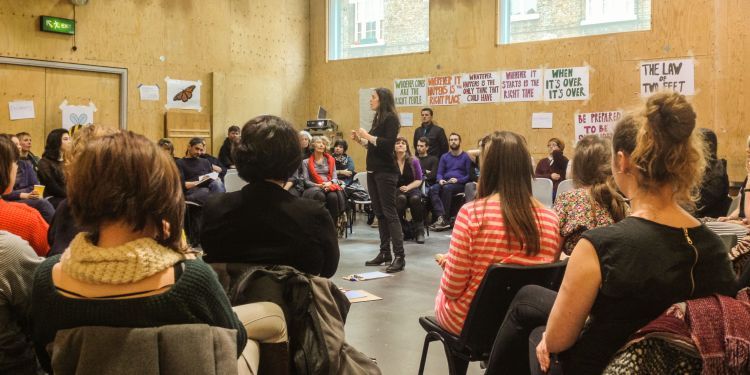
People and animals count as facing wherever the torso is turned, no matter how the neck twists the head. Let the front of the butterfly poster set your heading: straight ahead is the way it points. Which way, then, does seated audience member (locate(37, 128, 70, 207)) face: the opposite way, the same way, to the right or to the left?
to the left

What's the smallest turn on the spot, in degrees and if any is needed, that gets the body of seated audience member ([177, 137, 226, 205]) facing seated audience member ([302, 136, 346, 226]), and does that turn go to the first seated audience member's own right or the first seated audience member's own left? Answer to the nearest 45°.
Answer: approximately 45° to the first seated audience member's own left

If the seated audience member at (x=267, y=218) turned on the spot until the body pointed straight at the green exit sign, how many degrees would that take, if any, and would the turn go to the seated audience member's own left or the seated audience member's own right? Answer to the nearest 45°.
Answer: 0° — they already face it

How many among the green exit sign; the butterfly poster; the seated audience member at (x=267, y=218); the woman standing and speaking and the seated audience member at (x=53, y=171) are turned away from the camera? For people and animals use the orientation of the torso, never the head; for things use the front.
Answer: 1

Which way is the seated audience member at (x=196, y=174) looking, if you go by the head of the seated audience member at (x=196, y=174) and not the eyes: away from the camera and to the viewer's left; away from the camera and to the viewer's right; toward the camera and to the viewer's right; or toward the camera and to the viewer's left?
toward the camera and to the viewer's right

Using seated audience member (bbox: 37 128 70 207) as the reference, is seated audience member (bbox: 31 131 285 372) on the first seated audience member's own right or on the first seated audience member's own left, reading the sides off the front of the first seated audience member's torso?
on the first seated audience member's own right

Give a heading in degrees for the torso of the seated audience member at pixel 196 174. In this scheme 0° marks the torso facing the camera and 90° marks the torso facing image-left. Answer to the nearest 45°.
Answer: approximately 315°

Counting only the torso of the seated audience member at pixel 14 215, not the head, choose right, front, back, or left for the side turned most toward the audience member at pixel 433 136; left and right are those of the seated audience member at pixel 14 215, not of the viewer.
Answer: front

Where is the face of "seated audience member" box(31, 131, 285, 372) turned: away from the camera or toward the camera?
away from the camera

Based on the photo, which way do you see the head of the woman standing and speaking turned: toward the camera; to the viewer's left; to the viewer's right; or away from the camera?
to the viewer's left

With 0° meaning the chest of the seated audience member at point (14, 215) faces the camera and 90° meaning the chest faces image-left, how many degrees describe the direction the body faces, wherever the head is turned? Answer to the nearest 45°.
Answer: approximately 225°

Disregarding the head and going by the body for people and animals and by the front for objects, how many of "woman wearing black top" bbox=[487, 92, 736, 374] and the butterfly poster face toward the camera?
1

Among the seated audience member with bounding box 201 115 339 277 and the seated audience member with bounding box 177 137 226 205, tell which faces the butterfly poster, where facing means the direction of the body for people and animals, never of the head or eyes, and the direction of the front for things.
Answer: the seated audience member with bounding box 201 115 339 277

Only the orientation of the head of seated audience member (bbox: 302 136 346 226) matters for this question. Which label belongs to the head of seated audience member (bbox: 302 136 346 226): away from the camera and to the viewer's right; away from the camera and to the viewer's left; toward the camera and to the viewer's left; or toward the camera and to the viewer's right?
toward the camera and to the viewer's right
